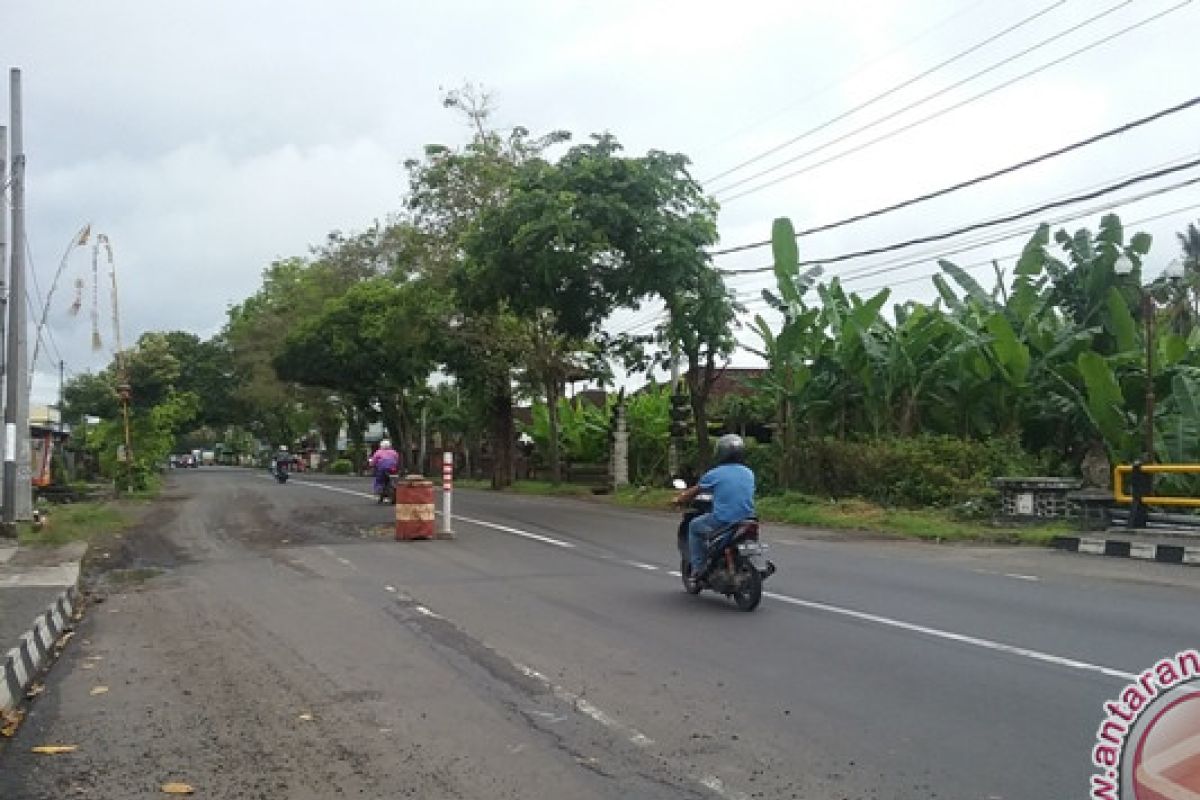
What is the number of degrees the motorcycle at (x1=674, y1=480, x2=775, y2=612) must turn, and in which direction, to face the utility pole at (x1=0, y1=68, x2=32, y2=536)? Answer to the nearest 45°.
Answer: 0° — it already faces it

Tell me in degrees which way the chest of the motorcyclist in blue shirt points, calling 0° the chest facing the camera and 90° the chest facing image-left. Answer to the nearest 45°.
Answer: approximately 135°

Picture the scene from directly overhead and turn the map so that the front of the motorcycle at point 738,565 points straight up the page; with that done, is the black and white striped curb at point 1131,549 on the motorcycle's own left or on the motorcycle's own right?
on the motorcycle's own right

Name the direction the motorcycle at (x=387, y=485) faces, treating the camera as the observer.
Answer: facing away from the viewer

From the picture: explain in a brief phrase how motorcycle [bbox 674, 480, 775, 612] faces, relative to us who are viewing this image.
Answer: facing away from the viewer and to the left of the viewer

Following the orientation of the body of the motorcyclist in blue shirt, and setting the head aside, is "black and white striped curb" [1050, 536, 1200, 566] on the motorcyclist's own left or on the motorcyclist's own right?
on the motorcyclist's own right

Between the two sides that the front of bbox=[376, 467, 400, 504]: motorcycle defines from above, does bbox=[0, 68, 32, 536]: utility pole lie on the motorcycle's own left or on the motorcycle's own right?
on the motorcycle's own left

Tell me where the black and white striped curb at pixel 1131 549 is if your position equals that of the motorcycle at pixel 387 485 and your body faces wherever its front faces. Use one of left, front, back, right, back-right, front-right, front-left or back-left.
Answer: back-right
